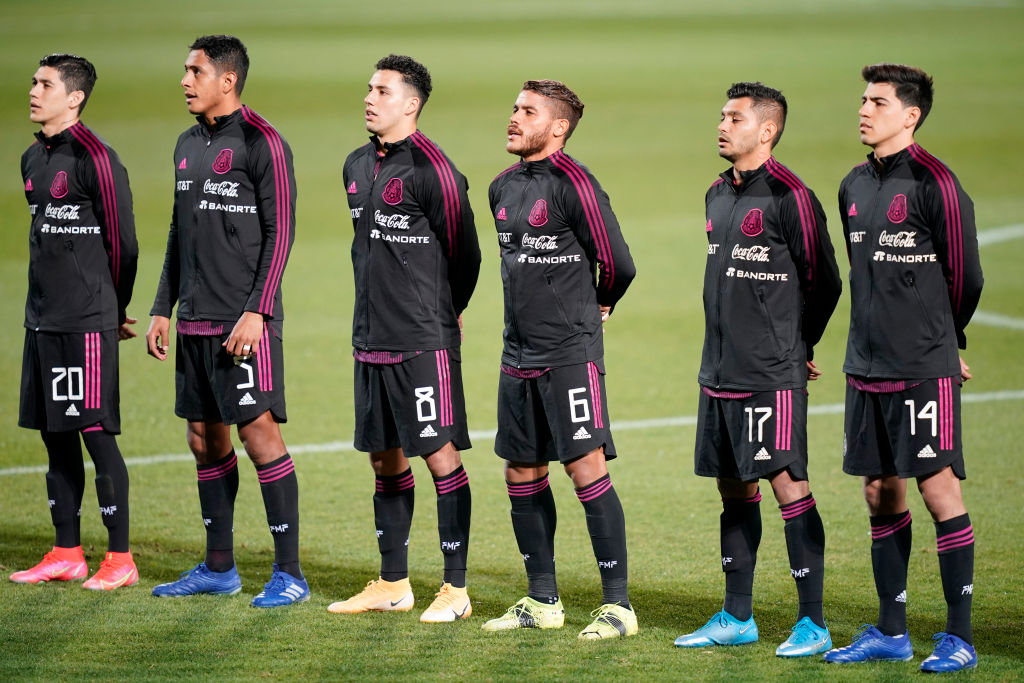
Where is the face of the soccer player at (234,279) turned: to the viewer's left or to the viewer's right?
to the viewer's left

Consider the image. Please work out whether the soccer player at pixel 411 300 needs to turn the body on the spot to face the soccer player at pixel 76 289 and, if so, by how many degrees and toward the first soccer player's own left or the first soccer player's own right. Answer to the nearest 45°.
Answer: approximately 45° to the first soccer player's own right

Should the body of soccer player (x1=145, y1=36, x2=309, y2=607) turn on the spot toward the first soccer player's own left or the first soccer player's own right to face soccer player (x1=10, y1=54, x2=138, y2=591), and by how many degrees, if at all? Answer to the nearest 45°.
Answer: approximately 90° to the first soccer player's own right

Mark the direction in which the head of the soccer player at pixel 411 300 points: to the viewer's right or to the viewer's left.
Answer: to the viewer's left

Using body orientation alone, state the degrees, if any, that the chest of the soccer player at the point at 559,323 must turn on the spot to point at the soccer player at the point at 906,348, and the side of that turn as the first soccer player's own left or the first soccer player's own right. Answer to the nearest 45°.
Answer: approximately 135° to the first soccer player's own left

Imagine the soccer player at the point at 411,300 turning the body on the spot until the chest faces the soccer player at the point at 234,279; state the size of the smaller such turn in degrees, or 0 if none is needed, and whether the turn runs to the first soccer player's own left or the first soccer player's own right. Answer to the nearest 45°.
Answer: approximately 45° to the first soccer player's own right

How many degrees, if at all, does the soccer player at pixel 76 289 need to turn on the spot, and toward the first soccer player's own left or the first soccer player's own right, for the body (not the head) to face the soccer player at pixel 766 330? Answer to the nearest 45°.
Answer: approximately 90° to the first soccer player's own left

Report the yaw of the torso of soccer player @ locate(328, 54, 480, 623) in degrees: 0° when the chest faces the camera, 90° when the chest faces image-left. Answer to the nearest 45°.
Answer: approximately 45°

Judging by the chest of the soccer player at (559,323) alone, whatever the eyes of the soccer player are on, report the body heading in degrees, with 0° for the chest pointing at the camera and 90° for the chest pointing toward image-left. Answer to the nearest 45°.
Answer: approximately 45°

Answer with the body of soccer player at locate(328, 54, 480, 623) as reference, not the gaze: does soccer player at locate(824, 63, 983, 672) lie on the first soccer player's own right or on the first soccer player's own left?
on the first soccer player's own left
